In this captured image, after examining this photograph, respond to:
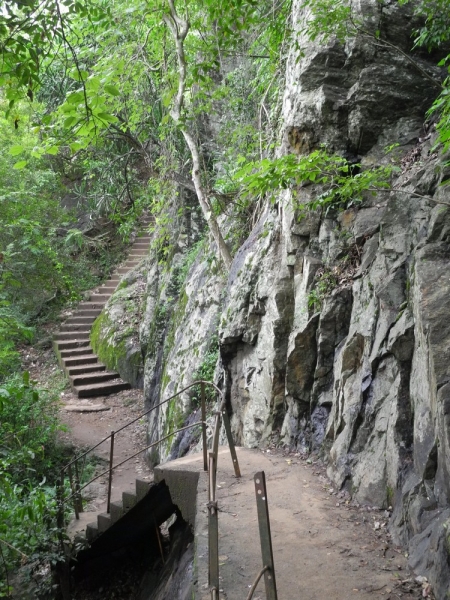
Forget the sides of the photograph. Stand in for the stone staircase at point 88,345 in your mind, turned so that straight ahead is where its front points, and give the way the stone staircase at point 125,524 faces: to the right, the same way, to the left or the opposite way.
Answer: to the right

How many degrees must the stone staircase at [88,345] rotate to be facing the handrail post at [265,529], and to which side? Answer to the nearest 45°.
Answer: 0° — it already faces it

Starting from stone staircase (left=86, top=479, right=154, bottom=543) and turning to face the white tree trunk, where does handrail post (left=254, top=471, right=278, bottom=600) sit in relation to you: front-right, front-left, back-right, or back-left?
back-right

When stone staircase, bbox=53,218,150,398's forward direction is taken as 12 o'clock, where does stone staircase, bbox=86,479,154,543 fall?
stone staircase, bbox=86,479,154,543 is roughly at 12 o'clock from stone staircase, bbox=53,218,150,398.

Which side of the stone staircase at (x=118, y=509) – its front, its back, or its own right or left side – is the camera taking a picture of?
left

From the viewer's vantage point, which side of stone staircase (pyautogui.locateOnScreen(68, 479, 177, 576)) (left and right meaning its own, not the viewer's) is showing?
left
